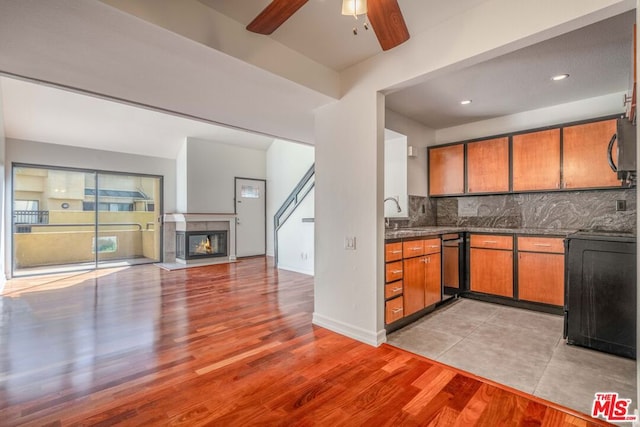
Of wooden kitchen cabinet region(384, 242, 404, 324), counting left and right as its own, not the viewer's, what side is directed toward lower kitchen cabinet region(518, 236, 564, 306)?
left

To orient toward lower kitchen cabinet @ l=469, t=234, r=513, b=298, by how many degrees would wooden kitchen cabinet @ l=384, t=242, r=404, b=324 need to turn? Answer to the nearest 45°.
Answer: approximately 90° to its left

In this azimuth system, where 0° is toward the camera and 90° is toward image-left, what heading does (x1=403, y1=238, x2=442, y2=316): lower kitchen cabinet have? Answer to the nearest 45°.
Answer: approximately 315°

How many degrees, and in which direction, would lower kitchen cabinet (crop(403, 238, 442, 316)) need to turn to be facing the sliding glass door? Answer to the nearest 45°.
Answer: approximately 135° to its right

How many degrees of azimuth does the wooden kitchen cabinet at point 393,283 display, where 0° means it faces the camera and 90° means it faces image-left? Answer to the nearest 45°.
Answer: approximately 315°
